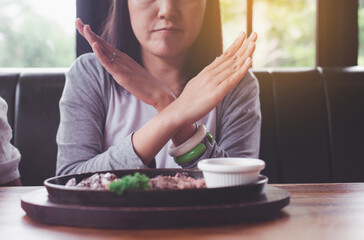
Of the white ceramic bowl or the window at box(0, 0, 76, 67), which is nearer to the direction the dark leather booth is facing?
the white ceramic bowl

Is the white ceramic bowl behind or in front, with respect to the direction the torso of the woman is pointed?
in front

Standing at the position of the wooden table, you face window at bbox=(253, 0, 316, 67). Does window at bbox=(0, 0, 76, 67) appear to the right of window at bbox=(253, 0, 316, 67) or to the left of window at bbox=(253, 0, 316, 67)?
left

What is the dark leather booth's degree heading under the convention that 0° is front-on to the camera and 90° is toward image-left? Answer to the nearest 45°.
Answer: approximately 0°

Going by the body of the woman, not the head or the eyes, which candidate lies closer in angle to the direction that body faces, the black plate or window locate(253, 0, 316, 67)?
the black plate

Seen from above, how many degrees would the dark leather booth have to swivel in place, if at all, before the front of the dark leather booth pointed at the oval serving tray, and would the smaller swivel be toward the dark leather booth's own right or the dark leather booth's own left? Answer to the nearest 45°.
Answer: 0° — it already faces it

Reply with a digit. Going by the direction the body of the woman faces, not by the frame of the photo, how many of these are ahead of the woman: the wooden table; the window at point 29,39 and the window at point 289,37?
1

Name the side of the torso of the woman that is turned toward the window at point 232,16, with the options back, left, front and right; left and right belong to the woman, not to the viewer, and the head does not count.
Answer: back

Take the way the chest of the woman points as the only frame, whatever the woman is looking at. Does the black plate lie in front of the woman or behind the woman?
in front
